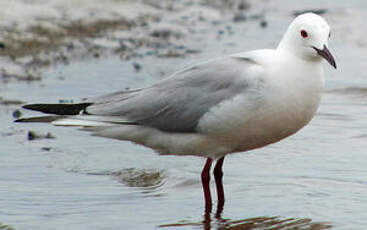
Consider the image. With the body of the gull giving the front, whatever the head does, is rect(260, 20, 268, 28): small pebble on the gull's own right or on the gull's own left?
on the gull's own left

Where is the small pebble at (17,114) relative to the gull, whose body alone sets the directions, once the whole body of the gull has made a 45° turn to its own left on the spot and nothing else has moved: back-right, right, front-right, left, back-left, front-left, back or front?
left

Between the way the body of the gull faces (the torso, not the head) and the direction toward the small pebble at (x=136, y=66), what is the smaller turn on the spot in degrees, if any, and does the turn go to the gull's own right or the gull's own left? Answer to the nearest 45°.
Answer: approximately 90° to the gull's own left

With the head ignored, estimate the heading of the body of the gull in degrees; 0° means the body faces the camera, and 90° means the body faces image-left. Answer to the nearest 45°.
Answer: approximately 270°
